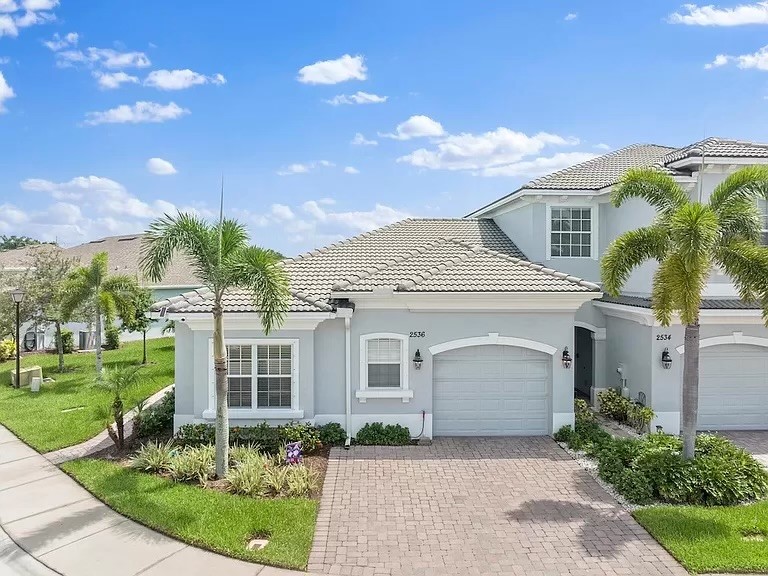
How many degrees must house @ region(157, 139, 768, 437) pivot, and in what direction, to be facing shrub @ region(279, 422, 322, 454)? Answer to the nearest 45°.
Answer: approximately 45° to its right

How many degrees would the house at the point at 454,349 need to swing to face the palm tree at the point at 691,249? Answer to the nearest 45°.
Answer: approximately 45° to its left

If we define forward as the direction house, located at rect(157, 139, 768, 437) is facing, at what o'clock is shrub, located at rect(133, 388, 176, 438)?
The shrub is roughly at 3 o'clock from the house.

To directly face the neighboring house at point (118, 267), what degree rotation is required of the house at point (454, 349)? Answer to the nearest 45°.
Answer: approximately 135° to its right

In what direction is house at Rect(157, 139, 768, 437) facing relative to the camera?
toward the camera

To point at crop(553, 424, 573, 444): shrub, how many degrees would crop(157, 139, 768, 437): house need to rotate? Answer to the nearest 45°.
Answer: approximately 90° to its left

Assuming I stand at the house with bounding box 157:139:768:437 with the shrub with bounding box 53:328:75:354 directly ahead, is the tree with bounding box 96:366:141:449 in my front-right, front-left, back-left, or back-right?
front-left

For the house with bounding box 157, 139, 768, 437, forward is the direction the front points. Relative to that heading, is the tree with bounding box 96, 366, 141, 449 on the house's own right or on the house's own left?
on the house's own right

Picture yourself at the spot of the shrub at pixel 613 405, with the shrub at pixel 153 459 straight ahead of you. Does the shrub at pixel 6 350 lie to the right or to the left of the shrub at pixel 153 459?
right

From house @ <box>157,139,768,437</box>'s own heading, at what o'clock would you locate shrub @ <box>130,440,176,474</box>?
The shrub is roughly at 2 o'clock from the house.

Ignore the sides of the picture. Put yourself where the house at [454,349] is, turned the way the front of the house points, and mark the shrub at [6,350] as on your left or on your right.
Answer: on your right

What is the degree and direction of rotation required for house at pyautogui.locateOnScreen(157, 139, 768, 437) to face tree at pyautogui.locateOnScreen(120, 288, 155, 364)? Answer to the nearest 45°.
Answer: approximately 135° to its right

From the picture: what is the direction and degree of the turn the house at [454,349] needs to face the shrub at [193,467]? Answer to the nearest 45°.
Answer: approximately 45° to its right
